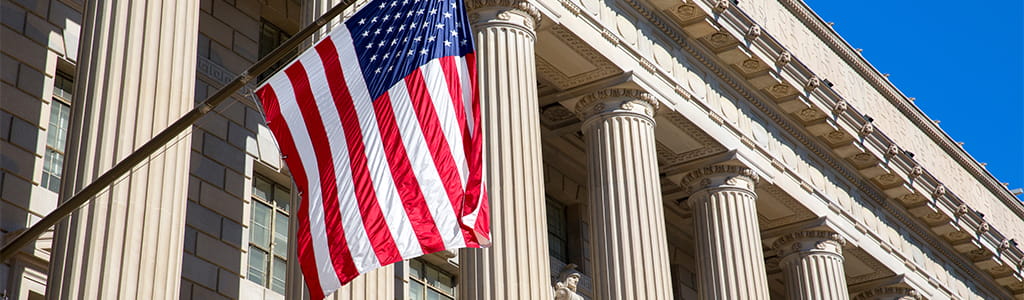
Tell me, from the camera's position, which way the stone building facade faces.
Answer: facing the viewer and to the right of the viewer

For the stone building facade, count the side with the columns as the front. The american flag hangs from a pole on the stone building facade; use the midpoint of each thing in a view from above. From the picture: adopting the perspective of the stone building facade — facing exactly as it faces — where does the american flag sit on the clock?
The american flag is roughly at 2 o'clock from the stone building facade.
